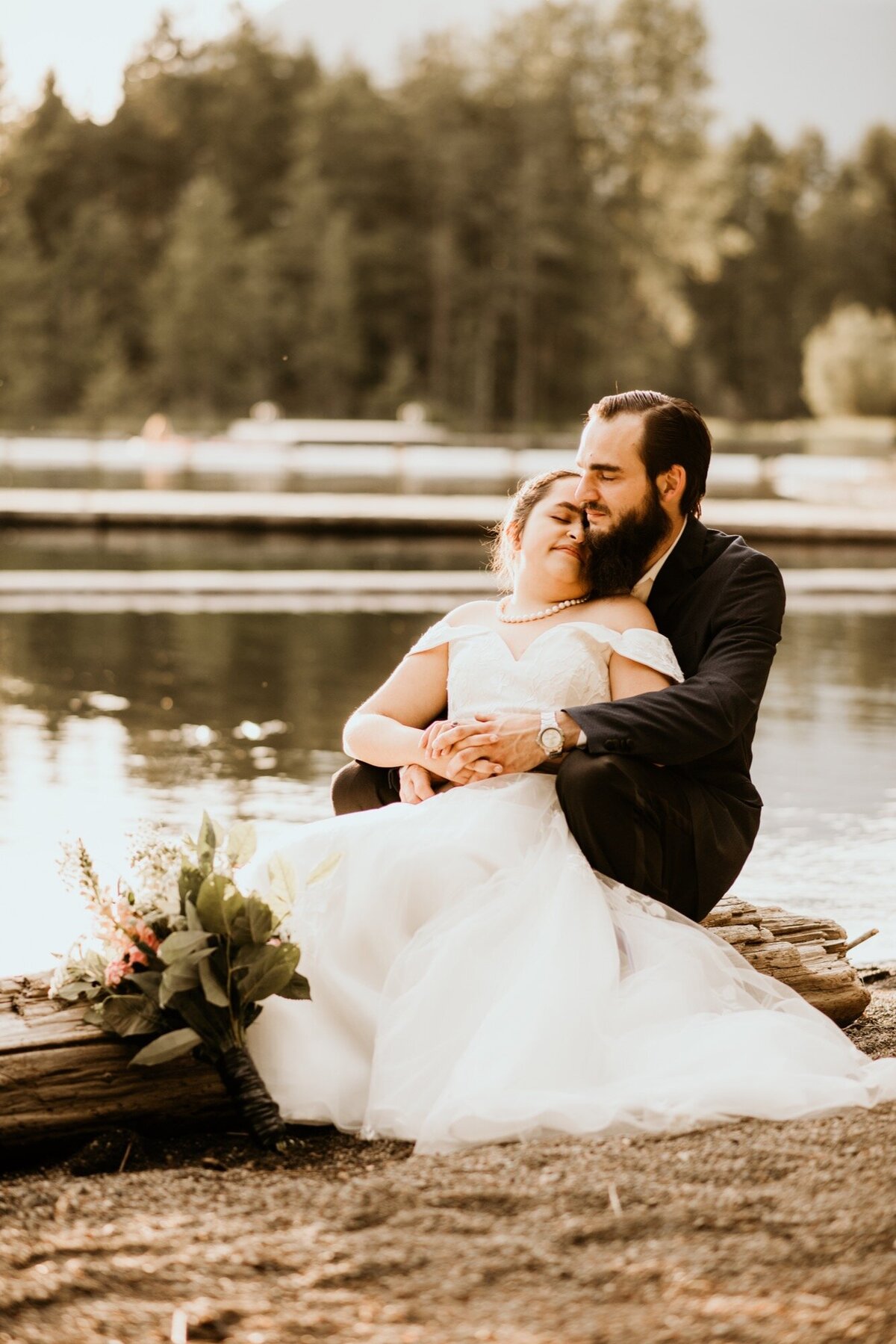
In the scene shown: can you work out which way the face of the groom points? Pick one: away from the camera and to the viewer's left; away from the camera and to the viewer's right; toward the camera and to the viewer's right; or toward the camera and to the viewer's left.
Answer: toward the camera and to the viewer's left

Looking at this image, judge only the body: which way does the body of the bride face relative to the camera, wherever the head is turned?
toward the camera

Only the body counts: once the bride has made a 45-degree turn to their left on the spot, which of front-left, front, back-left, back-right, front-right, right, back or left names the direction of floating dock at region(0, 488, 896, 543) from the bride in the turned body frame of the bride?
back-left
